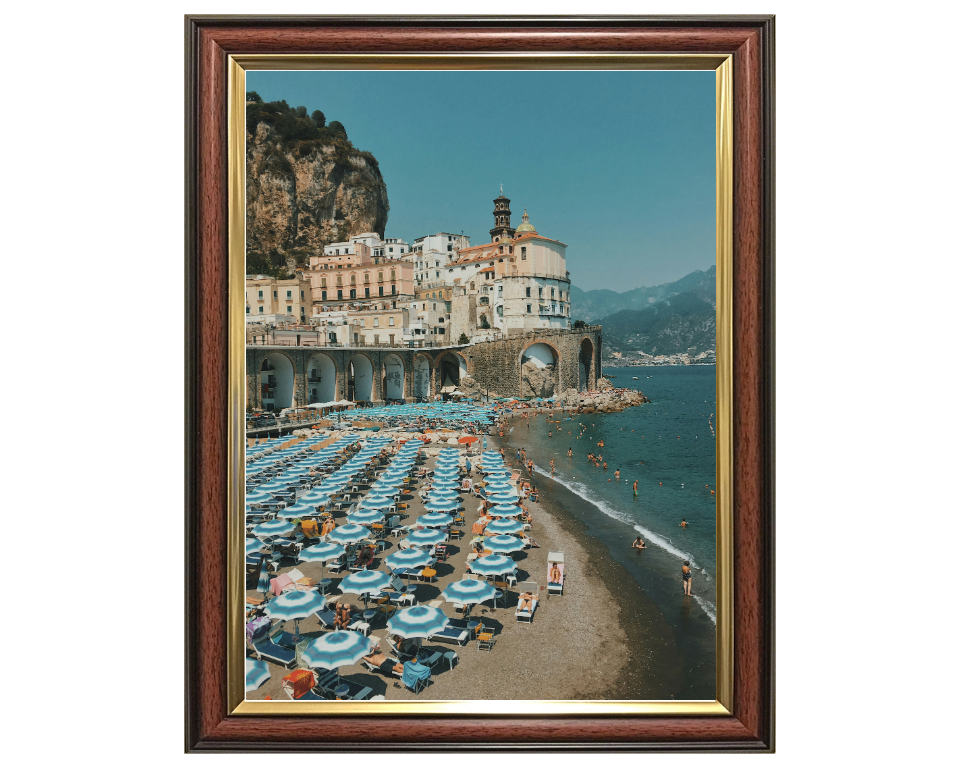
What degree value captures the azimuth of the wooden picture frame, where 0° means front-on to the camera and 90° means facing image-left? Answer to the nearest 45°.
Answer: approximately 0°
